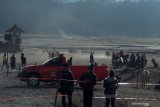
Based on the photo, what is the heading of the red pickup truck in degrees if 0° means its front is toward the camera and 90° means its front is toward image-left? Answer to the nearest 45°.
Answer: approximately 90°

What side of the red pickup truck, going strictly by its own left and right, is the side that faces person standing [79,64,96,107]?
left
